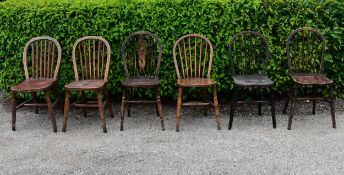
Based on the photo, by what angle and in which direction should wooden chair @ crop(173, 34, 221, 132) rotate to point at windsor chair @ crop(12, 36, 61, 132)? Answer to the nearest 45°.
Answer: approximately 90° to its right

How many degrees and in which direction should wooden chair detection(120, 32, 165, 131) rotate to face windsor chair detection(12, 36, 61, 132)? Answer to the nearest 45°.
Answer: approximately 90° to its right

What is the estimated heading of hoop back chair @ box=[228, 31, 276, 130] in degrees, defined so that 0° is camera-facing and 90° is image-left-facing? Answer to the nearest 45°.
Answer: approximately 0°

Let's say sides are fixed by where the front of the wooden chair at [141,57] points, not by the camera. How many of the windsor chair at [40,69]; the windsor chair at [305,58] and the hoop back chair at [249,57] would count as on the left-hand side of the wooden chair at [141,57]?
2

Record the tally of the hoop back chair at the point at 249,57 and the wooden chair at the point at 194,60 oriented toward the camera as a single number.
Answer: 2
